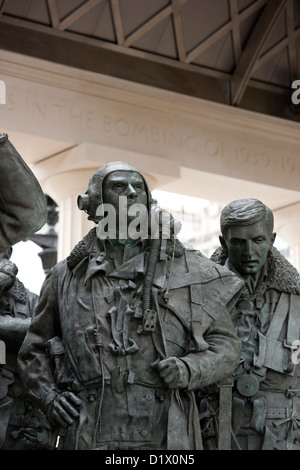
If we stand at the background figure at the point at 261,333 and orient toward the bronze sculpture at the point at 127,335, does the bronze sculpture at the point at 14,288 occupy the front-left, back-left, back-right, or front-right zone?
front-right

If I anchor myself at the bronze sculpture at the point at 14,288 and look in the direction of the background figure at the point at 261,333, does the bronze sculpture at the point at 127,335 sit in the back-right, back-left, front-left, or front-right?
front-right

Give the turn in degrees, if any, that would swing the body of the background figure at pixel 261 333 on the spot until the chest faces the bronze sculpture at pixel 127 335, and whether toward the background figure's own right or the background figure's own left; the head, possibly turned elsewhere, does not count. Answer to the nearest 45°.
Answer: approximately 45° to the background figure's own right

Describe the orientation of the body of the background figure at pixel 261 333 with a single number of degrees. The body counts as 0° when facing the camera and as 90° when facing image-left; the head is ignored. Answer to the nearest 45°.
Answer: approximately 0°

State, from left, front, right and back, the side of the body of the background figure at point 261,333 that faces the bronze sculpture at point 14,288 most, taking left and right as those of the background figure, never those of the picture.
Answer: right

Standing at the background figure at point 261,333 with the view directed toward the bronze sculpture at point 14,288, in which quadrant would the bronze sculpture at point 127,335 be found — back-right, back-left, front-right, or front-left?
front-left
